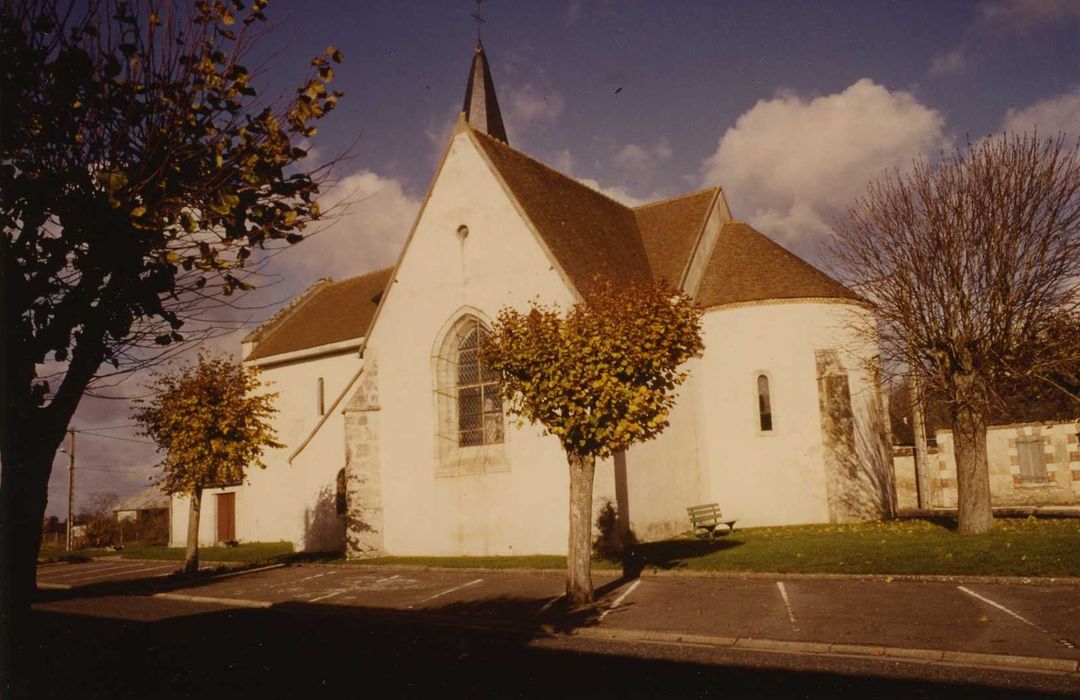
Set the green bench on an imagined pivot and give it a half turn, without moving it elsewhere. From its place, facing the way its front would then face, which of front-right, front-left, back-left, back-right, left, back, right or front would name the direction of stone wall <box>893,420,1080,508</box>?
right

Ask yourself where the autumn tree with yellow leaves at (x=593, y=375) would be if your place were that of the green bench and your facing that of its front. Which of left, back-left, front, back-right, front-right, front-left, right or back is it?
front-right

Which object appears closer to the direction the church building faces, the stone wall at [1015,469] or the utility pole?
the utility pole

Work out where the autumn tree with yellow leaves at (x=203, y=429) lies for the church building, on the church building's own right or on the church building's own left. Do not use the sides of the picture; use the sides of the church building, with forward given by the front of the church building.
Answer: on the church building's own left

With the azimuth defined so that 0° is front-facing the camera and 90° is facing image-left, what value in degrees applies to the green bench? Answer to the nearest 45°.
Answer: approximately 315°

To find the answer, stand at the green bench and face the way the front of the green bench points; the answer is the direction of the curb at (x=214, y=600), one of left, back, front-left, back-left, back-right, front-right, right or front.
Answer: right

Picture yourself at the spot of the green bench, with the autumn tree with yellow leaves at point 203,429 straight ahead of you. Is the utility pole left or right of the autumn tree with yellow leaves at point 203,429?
right

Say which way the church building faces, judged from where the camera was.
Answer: facing away from the viewer and to the left of the viewer
